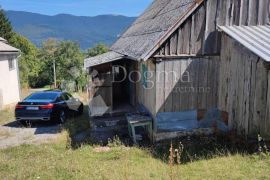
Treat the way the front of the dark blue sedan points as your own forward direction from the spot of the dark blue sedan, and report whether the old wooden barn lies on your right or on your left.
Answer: on your right

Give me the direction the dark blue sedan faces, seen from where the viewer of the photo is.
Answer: facing away from the viewer and to the right of the viewer

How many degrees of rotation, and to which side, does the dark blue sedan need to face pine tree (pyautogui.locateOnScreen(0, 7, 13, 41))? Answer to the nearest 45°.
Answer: approximately 45° to its left

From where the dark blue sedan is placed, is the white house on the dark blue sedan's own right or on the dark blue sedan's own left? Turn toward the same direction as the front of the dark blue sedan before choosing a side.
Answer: on the dark blue sedan's own left
